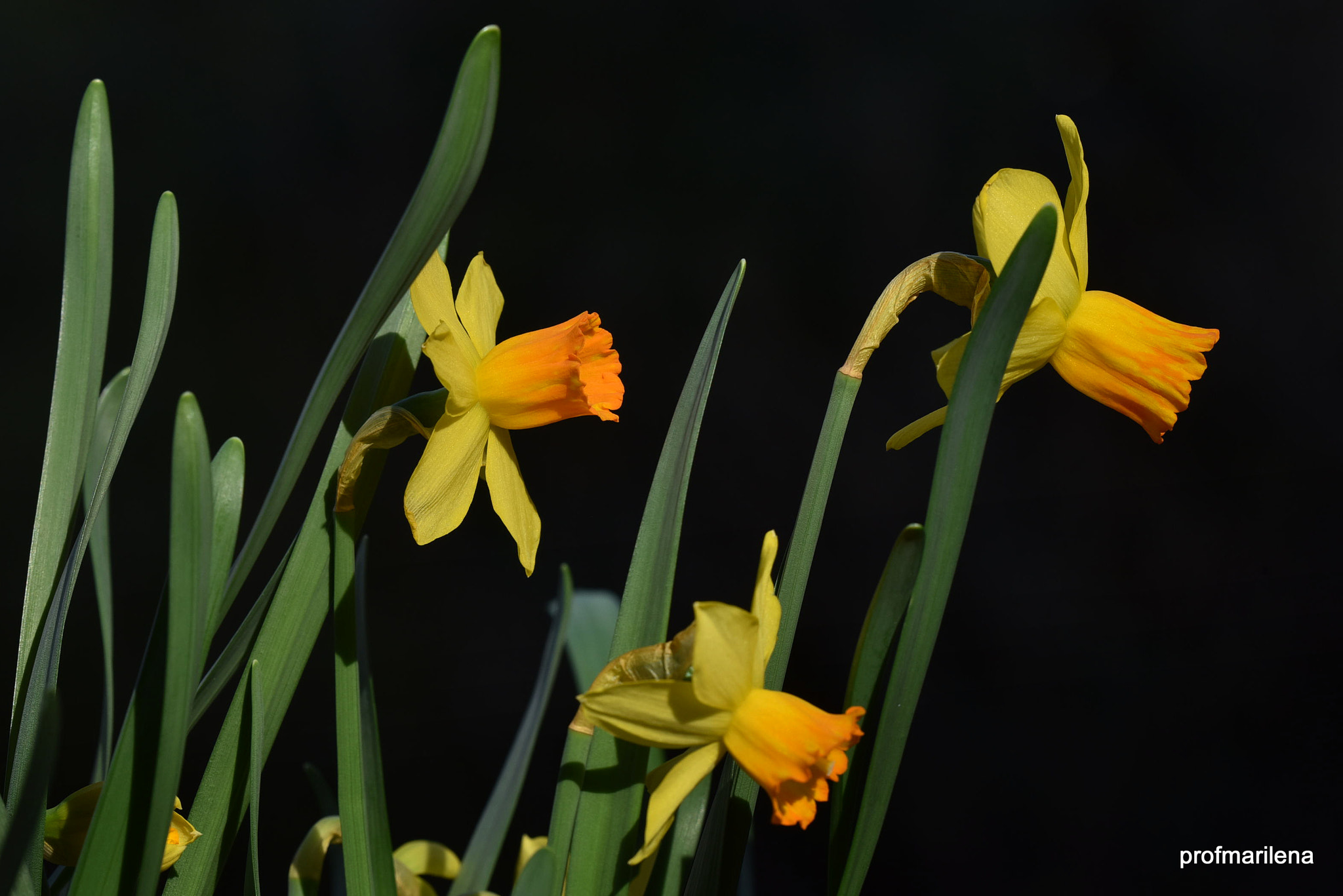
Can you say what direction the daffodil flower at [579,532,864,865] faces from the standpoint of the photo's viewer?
facing to the right of the viewer

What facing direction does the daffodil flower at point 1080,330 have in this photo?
to the viewer's right

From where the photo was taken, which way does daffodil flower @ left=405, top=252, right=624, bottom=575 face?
to the viewer's right

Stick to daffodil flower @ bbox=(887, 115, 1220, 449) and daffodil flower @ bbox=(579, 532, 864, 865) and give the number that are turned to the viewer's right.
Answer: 2

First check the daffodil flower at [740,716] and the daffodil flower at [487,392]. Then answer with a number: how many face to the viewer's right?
2

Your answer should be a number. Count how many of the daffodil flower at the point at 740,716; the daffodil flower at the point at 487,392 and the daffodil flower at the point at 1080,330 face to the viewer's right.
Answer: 3
